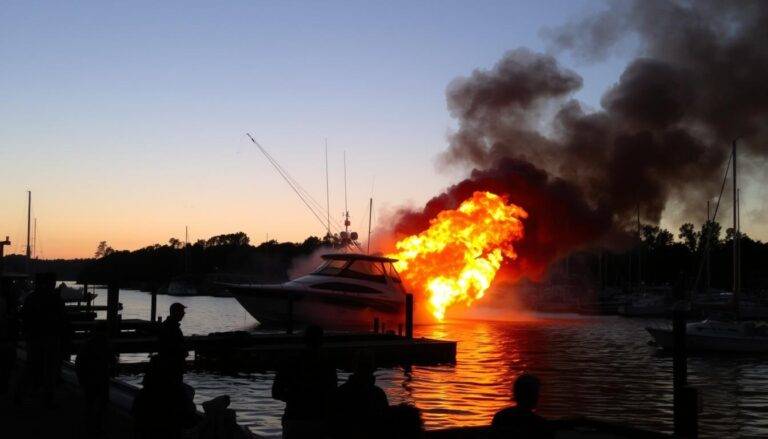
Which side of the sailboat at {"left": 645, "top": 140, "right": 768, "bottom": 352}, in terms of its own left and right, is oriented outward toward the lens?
left

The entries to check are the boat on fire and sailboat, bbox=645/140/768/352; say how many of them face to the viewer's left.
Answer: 2

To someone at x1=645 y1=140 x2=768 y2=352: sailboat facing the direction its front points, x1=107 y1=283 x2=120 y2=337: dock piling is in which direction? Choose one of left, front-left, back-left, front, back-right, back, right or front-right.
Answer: front-left

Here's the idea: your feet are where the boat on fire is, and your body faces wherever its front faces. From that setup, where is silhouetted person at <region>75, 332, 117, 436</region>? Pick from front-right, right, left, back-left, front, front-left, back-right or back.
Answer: left

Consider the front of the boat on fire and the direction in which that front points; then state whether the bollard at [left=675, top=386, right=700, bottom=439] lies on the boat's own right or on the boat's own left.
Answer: on the boat's own left

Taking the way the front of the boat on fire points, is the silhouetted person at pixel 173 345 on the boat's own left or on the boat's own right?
on the boat's own left

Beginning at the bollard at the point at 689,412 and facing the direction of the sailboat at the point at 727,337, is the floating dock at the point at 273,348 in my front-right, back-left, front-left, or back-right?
front-left

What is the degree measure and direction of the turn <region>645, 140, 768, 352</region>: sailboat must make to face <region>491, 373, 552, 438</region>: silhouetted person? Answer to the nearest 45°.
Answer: approximately 90° to its left

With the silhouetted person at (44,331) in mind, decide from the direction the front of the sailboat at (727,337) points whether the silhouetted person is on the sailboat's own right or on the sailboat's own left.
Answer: on the sailboat's own left

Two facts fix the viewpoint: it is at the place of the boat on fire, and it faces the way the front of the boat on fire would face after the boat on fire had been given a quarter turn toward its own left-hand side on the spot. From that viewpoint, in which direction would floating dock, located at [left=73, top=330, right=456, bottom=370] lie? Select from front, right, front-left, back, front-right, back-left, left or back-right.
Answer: front

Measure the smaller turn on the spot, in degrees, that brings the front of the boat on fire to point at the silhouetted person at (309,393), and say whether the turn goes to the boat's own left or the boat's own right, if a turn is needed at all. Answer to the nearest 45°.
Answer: approximately 90° to the boat's own left

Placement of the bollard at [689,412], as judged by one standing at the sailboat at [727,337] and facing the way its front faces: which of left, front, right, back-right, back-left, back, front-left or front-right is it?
left

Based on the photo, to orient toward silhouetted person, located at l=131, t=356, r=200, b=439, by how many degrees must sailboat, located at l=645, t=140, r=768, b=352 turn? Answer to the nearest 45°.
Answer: approximately 90° to its left

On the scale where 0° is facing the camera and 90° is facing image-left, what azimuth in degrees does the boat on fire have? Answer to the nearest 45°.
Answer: approximately 90°

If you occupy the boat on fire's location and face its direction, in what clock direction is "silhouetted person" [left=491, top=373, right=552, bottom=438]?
The silhouetted person is roughly at 9 o'clock from the boat on fire.
